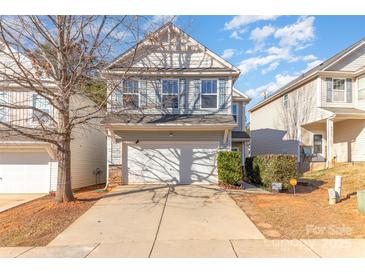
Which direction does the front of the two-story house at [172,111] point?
toward the camera

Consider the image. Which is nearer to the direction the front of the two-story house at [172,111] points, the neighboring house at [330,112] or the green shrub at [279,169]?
the green shrub

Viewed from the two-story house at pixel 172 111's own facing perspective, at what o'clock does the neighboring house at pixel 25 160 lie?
The neighboring house is roughly at 3 o'clock from the two-story house.

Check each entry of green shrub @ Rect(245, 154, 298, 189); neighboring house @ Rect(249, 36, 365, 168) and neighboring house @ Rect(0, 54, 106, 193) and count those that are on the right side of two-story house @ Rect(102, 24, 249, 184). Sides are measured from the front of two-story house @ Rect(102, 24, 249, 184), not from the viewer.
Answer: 1

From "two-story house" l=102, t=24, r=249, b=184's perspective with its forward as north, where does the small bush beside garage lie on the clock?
The small bush beside garage is roughly at 10 o'clock from the two-story house.

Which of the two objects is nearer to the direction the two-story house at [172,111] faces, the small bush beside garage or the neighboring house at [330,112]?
the small bush beside garage

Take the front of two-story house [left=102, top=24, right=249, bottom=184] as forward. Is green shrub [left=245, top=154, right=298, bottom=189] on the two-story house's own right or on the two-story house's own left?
on the two-story house's own left

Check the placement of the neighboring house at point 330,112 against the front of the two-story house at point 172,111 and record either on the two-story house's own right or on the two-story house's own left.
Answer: on the two-story house's own left
